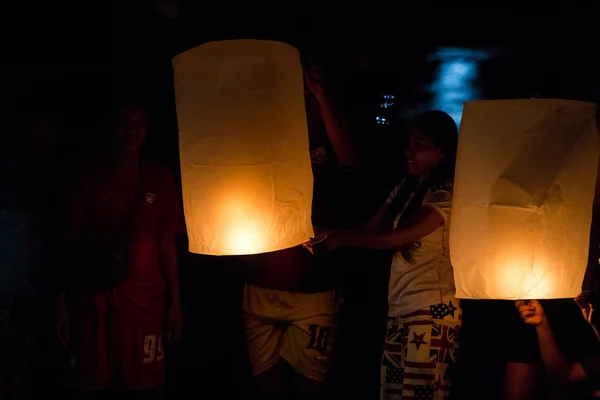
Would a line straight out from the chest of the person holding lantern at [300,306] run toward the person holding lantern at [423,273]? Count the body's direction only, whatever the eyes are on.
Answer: no

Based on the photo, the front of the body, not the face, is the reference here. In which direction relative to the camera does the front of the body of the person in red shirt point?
toward the camera

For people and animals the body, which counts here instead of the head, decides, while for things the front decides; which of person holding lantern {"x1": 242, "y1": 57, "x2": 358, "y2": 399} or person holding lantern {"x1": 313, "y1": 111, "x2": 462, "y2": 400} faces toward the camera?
person holding lantern {"x1": 242, "y1": 57, "x2": 358, "y2": 399}

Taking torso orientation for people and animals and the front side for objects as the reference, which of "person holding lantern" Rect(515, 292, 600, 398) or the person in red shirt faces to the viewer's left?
the person holding lantern

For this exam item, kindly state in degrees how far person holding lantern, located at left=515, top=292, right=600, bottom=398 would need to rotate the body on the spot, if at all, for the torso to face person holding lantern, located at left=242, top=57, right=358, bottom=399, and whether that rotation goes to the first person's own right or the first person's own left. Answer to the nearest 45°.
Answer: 0° — they already face them

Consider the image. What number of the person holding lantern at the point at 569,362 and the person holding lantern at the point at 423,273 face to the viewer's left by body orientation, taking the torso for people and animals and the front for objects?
2

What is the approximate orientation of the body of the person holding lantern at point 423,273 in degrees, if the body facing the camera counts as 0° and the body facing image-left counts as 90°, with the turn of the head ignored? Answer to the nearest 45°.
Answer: approximately 90°

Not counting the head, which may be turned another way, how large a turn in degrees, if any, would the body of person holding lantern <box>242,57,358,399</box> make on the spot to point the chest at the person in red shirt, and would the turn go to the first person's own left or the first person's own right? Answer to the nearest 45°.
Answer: approximately 90° to the first person's own right

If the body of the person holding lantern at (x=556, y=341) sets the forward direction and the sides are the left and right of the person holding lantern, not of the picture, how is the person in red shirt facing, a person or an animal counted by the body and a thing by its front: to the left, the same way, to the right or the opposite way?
to the left

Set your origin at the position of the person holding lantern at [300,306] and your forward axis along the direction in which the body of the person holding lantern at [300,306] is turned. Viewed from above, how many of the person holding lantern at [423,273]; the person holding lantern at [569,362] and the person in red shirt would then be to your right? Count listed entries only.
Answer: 1

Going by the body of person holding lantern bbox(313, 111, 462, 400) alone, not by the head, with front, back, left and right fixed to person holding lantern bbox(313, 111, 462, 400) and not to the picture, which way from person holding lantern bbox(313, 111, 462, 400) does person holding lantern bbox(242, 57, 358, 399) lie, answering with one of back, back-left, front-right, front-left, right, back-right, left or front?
front

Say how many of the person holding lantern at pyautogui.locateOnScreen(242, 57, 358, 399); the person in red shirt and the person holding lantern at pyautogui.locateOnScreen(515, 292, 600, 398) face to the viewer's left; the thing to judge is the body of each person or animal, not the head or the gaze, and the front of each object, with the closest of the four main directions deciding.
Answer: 1

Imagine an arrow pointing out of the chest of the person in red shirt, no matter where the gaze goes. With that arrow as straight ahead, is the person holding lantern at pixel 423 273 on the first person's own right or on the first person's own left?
on the first person's own left

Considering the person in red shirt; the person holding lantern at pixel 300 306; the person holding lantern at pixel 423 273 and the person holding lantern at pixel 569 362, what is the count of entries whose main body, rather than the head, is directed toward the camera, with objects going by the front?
2

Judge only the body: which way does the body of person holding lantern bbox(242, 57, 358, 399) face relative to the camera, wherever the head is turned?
toward the camera

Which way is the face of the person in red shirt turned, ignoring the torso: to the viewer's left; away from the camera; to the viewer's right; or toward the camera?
toward the camera

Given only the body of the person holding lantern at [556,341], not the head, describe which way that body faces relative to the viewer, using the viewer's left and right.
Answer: facing the viewer and to the left of the viewer
